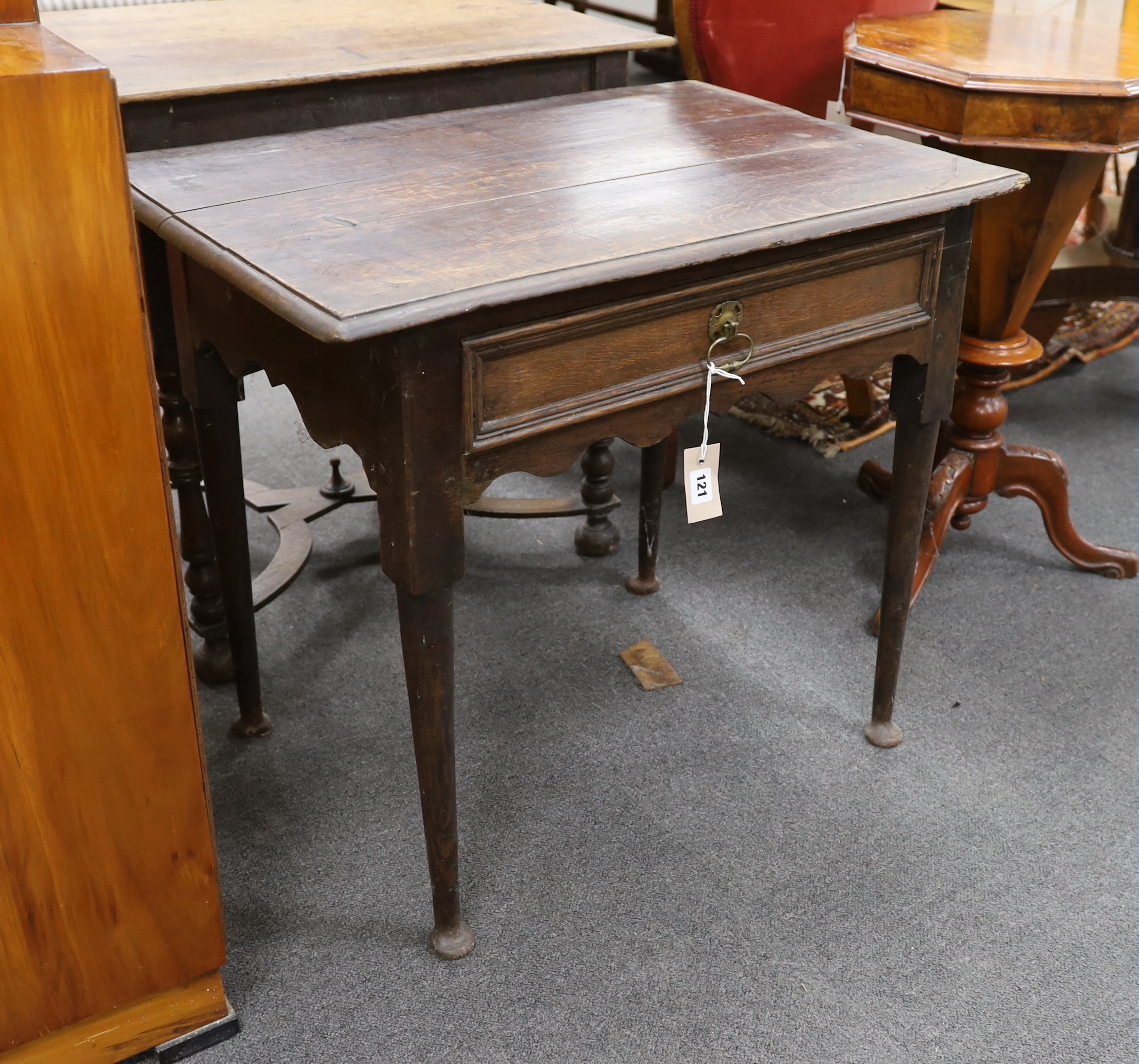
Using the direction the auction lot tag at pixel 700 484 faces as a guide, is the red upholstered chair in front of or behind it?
behind

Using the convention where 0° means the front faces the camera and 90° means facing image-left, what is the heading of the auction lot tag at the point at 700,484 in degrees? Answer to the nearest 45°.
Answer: approximately 0°

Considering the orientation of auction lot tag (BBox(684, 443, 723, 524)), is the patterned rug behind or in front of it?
behind

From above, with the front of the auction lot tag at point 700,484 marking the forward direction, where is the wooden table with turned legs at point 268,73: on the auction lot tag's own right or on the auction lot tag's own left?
on the auction lot tag's own right

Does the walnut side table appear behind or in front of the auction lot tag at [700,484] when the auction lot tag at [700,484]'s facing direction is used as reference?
behind
